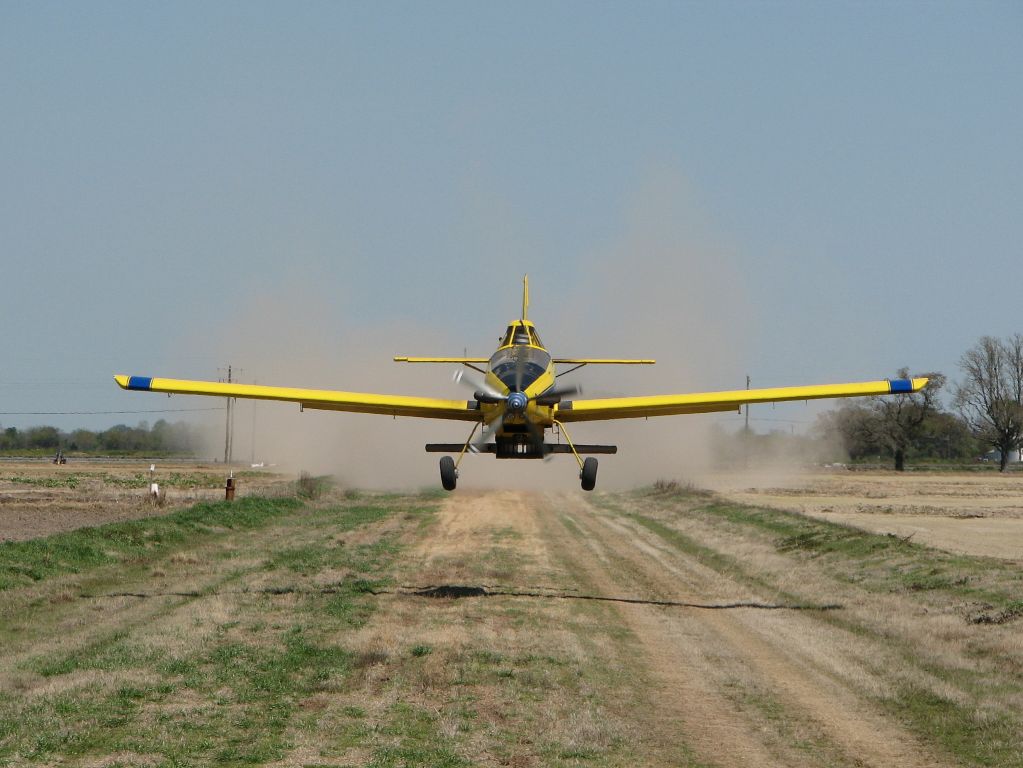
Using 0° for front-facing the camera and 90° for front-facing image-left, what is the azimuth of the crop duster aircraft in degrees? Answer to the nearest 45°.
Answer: approximately 0°
